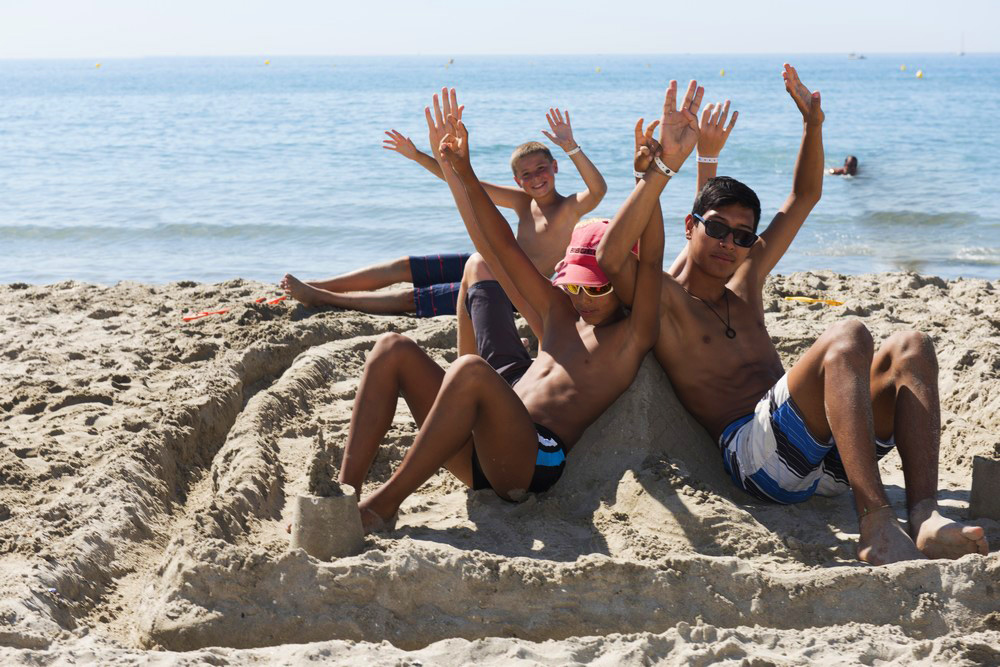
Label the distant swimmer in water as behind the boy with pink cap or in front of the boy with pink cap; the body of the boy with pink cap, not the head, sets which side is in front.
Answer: behind

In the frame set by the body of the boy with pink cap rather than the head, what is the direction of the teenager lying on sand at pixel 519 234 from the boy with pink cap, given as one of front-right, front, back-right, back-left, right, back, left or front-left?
back-right

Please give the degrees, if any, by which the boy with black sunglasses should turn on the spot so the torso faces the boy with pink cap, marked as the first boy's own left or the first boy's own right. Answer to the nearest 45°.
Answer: approximately 135° to the first boy's own right

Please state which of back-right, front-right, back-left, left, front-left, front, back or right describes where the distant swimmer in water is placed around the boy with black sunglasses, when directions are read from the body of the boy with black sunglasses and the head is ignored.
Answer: back-left

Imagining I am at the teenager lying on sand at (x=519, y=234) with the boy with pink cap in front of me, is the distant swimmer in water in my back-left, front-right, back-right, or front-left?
back-left
